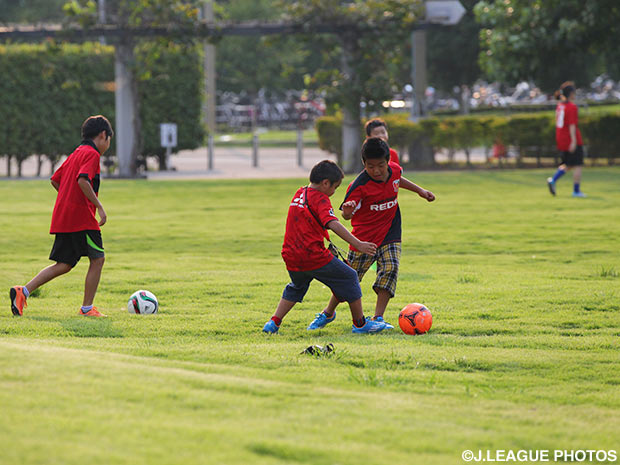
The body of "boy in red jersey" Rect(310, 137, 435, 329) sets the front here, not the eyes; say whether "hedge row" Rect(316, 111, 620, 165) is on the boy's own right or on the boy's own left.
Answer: on the boy's own left

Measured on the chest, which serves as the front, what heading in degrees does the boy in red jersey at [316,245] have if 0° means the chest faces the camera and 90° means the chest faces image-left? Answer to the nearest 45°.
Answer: approximately 225°

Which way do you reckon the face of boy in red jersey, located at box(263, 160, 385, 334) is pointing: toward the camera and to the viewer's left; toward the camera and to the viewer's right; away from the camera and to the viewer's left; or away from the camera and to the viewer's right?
away from the camera and to the viewer's right

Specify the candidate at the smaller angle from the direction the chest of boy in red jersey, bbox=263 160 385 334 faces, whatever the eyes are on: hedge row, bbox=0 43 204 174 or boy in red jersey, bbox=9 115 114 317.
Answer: the hedge row

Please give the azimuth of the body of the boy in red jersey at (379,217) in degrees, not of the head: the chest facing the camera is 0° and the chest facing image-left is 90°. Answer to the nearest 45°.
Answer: approximately 315°

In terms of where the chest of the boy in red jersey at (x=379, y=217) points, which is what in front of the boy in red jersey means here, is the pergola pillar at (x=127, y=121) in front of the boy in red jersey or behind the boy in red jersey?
behind

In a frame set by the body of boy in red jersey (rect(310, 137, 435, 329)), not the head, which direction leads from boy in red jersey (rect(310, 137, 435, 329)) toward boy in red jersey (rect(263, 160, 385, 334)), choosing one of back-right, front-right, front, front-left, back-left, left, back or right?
right

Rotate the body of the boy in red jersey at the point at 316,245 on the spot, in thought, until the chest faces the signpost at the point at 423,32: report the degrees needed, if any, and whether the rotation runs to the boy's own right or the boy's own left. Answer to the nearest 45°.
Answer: approximately 45° to the boy's own left

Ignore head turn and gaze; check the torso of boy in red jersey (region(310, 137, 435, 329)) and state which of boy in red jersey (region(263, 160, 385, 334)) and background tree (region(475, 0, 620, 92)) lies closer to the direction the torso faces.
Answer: the boy in red jersey
